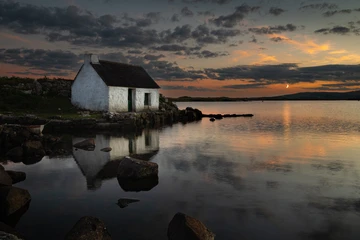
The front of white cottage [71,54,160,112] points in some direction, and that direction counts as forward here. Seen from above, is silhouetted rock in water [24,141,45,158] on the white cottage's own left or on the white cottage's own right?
on the white cottage's own right

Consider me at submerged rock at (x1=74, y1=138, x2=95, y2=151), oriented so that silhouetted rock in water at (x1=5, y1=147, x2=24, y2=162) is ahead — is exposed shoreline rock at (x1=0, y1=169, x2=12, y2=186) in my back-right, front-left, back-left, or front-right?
front-left

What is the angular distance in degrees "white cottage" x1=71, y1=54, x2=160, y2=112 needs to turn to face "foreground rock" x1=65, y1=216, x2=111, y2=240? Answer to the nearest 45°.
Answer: approximately 45° to its right

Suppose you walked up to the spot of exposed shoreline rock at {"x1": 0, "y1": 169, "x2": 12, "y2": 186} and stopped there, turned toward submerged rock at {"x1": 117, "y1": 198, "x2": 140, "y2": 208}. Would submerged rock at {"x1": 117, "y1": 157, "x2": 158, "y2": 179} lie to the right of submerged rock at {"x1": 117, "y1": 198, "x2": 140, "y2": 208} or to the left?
left

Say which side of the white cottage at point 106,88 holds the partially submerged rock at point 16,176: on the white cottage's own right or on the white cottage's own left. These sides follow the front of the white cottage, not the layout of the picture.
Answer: on the white cottage's own right

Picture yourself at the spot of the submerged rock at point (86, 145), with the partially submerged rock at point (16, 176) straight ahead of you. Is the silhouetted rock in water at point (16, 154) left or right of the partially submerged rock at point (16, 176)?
right

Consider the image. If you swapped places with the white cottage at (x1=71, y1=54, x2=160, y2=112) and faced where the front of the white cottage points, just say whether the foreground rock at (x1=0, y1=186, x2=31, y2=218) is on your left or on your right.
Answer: on your right

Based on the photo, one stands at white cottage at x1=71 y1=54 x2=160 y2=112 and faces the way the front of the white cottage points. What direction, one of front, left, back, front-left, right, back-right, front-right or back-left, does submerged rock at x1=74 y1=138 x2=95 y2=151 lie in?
front-right

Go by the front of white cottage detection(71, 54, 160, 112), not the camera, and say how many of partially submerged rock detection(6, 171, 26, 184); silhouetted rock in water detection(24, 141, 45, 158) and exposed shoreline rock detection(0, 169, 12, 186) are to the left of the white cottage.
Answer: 0

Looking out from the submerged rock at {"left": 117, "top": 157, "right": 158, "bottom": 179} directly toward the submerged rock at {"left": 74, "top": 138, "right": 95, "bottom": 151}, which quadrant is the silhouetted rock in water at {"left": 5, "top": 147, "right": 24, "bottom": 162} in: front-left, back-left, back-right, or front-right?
front-left

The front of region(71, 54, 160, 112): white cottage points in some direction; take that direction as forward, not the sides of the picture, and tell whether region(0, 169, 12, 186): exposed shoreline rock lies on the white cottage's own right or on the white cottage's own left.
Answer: on the white cottage's own right
